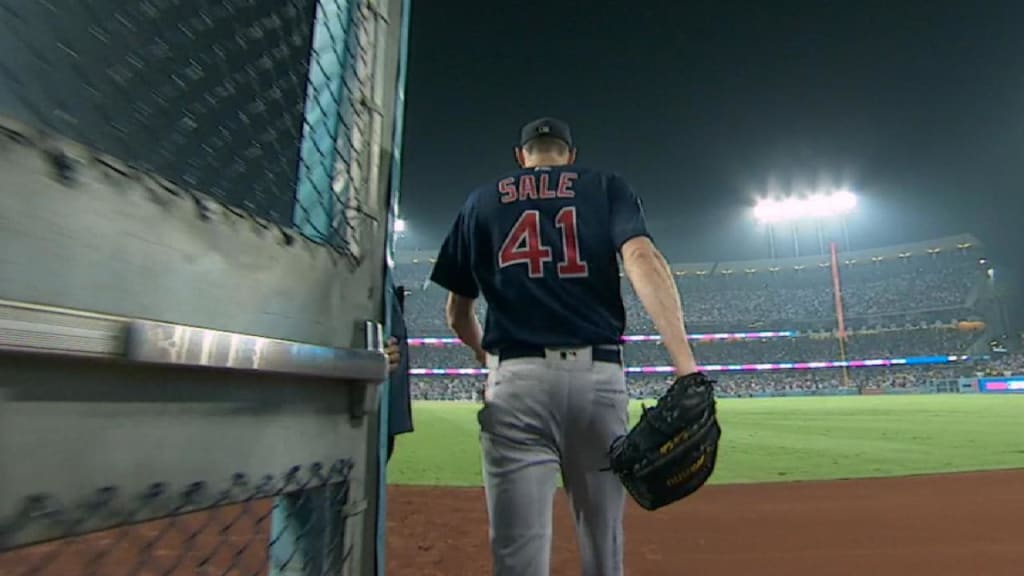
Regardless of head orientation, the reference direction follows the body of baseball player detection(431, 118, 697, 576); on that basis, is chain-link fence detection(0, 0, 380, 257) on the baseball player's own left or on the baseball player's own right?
on the baseball player's own left

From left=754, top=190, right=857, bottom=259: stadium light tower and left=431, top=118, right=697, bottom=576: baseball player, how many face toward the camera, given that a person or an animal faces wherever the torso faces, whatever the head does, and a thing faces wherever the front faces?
1

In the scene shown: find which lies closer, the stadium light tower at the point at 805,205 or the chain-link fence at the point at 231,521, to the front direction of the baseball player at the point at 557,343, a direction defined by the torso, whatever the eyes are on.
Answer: the stadium light tower

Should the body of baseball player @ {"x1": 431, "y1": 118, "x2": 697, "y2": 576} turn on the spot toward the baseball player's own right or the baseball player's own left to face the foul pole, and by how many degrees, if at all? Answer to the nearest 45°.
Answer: approximately 45° to the baseball player's own right

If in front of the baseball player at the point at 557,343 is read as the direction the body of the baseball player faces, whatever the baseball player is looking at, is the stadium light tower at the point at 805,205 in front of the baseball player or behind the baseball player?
in front

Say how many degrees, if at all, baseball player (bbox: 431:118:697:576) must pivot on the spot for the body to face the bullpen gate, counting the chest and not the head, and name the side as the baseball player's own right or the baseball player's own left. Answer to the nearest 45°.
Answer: approximately 135° to the baseball player's own left

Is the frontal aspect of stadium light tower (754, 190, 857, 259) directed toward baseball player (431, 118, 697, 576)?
yes

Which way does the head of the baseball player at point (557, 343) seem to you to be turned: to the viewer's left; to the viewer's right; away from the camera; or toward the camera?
away from the camera

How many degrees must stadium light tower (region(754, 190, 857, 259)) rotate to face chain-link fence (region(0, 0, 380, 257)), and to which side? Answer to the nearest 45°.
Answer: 0° — it already faces it

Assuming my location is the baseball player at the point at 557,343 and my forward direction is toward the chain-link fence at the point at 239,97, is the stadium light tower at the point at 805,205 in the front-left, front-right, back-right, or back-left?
back-right

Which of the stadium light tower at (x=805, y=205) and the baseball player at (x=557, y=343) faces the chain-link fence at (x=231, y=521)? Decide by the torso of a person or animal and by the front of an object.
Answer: the stadium light tower

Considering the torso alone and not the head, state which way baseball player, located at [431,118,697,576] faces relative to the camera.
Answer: away from the camera
